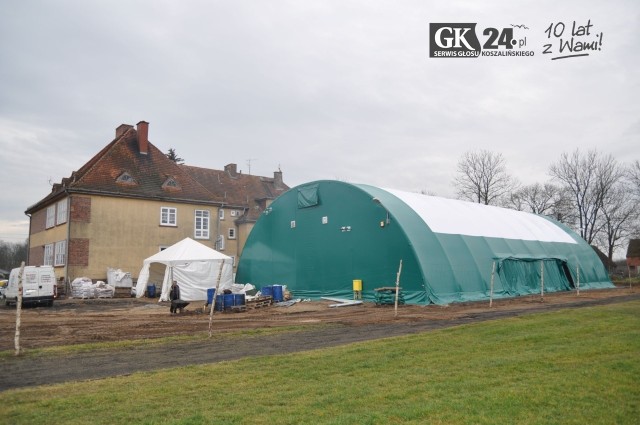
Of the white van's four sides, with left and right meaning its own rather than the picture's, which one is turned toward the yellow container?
right

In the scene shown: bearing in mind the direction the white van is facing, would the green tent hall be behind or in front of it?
in front

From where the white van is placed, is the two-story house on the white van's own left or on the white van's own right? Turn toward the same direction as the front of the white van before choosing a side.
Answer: on the white van's own right

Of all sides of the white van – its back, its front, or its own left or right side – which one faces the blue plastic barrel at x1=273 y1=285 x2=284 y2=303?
right
